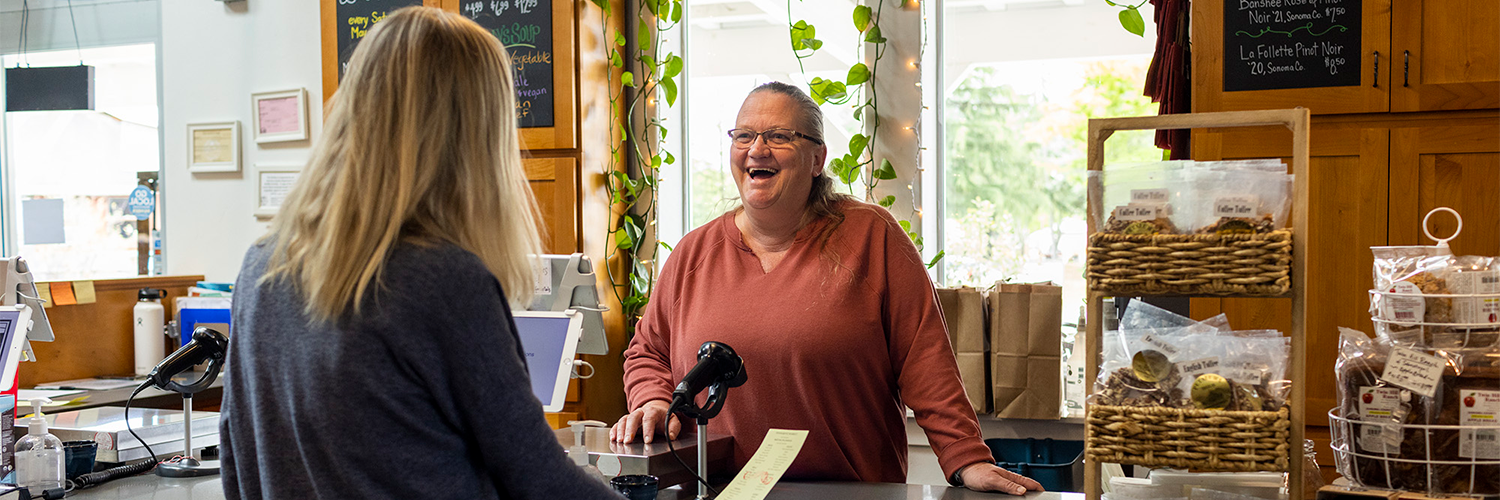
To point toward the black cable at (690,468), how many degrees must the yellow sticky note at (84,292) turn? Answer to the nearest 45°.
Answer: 0° — it already faces it

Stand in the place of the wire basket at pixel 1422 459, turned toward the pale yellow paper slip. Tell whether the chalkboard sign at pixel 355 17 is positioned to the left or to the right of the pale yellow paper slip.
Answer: right

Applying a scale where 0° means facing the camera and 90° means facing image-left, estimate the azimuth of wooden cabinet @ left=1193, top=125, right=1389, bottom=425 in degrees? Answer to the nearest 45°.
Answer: approximately 0°

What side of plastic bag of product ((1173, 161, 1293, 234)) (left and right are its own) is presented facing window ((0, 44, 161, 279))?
right

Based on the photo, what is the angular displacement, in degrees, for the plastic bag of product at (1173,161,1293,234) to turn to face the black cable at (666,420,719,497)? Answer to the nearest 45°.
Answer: approximately 90° to its right

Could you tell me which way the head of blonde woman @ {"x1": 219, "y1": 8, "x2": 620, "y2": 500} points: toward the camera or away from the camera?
away from the camera

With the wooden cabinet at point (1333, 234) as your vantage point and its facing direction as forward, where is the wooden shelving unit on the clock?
The wooden shelving unit is roughly at 12 o'clock from the wooden cabinet.

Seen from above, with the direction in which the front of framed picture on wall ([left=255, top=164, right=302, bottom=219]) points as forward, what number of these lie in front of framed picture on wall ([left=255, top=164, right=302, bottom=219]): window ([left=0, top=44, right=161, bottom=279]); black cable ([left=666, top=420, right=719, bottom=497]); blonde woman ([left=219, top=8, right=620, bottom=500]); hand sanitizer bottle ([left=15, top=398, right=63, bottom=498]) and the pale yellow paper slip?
4

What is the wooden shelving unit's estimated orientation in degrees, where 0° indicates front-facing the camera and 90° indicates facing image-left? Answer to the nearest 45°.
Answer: approximately 0°
